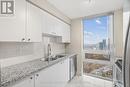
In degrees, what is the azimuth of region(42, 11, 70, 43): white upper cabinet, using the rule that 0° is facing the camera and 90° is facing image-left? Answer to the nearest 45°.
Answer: approximately 315°

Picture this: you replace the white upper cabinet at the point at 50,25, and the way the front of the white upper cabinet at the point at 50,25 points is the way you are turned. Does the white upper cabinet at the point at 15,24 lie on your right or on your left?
on your right

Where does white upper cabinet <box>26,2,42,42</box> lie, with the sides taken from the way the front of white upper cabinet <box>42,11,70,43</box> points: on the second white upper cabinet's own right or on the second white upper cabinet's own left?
on the second white upper cabinet's own right

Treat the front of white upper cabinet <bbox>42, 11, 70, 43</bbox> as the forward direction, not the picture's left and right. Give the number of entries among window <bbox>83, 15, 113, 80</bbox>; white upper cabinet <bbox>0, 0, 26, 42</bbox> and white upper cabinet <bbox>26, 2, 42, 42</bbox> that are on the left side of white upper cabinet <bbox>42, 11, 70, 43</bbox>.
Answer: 1

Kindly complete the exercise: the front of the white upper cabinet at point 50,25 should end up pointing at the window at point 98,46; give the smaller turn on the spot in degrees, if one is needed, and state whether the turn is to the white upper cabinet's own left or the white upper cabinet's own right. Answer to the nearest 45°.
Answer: approximately 90° to the white upper cabinet's own left
